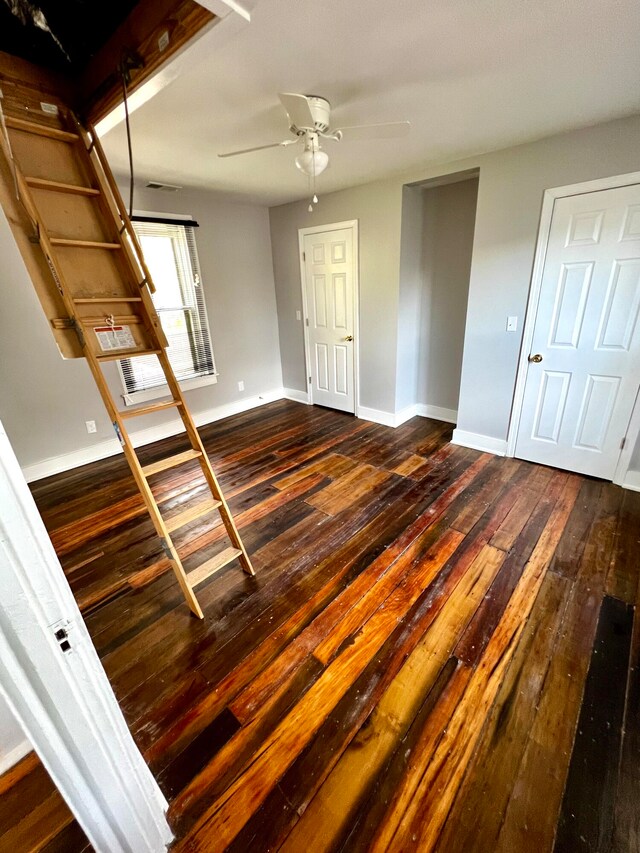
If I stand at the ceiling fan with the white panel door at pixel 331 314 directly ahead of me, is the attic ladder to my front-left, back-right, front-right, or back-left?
back-left

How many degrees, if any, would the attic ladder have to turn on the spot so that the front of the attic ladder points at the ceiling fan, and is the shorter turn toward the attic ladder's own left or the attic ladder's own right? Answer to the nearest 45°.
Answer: approximately 45° to the attic ladder's own left

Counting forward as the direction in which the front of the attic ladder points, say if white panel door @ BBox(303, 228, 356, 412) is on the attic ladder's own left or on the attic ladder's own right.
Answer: on the attic ladder's own left

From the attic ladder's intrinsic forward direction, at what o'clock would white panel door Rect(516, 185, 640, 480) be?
The white panel door is roughly at 11 o'clock from the attic ladder.

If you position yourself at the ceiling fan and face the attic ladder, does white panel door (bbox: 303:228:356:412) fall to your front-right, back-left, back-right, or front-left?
back-right

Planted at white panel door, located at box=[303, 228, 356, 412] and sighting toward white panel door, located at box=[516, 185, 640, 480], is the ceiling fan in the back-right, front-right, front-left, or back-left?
front-right

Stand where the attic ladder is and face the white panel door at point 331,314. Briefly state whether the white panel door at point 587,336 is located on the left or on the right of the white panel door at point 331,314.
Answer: right
